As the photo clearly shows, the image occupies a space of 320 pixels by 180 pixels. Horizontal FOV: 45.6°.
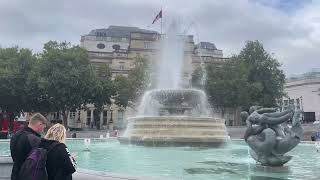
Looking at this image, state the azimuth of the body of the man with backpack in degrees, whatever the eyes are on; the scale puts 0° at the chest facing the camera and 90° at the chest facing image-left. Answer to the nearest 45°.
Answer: approximately 225°

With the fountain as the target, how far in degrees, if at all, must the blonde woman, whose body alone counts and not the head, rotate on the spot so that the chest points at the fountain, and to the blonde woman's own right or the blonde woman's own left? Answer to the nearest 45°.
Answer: approximately 45° to the blonde woman's own left

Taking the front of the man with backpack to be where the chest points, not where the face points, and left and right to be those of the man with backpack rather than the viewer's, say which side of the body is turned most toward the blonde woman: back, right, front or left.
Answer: right

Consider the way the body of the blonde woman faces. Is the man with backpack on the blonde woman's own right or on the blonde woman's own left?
on the blonde woman's own left

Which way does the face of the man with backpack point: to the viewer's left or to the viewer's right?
to the viewer's right

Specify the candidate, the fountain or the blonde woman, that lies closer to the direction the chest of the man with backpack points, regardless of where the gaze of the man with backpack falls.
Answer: the fountain

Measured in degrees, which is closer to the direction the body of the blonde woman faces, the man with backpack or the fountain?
the fountain

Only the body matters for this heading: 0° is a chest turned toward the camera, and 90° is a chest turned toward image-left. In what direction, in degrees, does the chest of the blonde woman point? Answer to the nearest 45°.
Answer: approximately 225°
